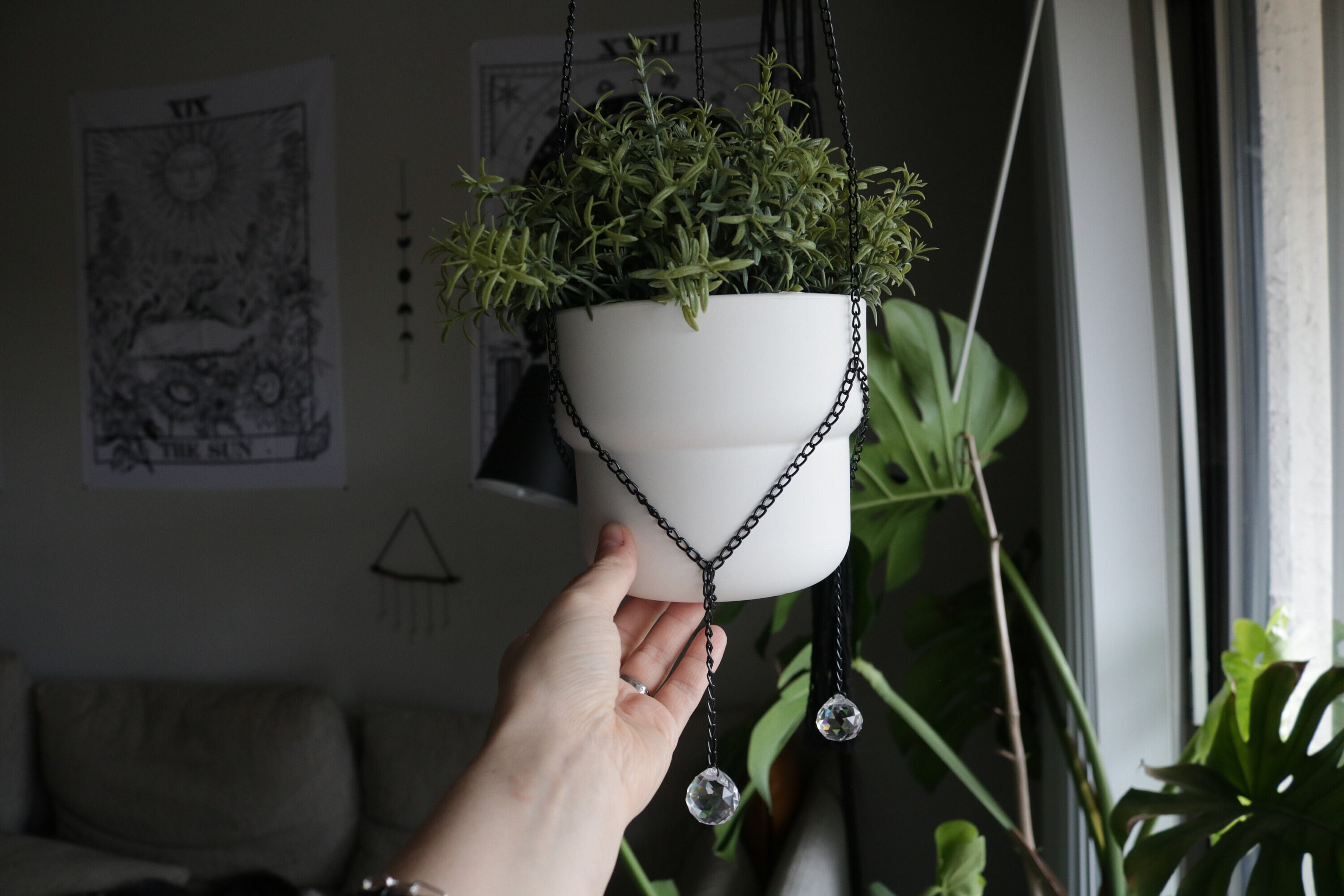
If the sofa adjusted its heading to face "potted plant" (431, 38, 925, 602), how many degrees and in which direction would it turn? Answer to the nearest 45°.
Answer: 0° — it already faces it

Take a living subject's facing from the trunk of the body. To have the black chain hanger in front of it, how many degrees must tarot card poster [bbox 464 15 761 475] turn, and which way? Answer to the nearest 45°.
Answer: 0° — it already faces it

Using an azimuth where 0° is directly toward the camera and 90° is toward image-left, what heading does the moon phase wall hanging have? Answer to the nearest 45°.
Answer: approximately 0°

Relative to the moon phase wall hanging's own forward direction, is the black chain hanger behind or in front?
in front

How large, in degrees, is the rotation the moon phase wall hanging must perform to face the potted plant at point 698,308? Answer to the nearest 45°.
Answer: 0° — it already faces it
